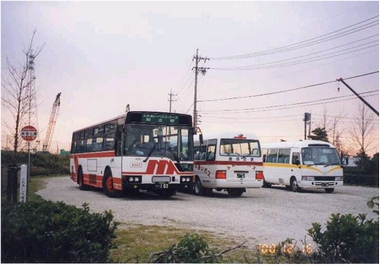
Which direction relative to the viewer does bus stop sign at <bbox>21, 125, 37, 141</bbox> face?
toward the camera

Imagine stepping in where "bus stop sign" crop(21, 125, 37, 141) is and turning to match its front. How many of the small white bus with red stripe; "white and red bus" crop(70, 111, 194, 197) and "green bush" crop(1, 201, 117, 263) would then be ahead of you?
1

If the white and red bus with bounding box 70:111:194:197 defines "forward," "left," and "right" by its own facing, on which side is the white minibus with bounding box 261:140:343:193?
on its left

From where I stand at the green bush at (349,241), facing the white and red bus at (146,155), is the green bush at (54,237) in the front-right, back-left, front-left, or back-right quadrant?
front-left

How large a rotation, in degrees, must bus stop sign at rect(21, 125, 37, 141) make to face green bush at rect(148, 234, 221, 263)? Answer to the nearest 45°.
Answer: approximately 45° to its left

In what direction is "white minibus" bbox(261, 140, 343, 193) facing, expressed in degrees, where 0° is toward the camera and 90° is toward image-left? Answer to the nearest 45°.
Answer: approximately 315°

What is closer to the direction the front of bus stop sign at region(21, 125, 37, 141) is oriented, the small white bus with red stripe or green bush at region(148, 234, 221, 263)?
the green bush

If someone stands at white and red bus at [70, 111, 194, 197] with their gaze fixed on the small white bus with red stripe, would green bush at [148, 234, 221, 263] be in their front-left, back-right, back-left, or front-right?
back-right

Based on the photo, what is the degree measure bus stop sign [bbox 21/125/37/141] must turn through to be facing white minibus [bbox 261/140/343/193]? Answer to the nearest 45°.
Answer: approximately 135° to its left
